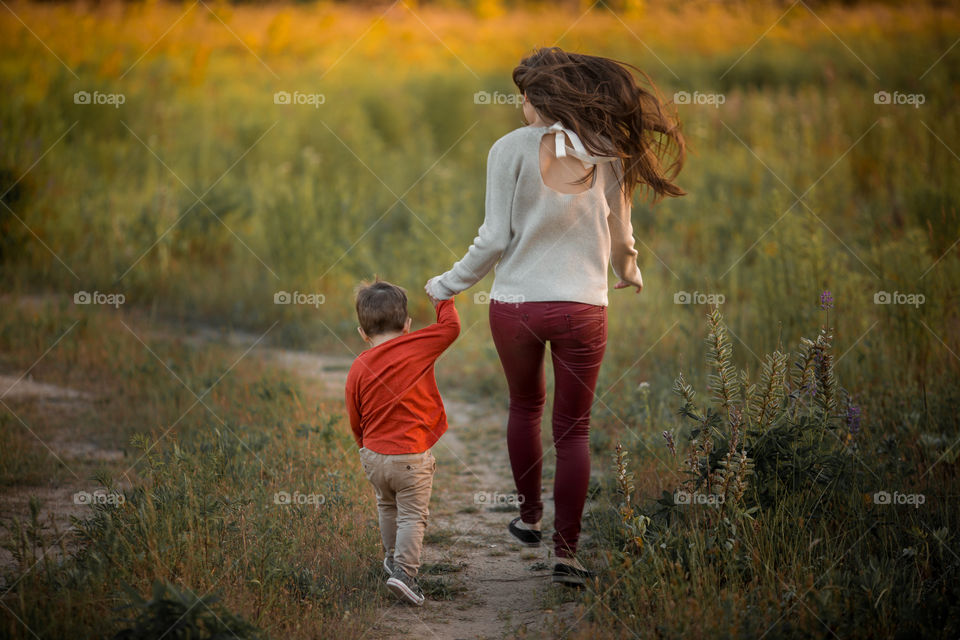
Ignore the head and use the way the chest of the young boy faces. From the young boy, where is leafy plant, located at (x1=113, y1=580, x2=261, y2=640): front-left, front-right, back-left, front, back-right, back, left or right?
back-left

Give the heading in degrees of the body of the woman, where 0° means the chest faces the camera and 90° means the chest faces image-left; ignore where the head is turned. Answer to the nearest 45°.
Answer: approximately 180°

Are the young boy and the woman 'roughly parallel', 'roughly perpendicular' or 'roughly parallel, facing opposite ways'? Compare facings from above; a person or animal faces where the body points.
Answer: roughly parallel

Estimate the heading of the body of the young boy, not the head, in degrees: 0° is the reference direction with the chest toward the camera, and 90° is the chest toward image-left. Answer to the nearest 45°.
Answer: approximately 180°

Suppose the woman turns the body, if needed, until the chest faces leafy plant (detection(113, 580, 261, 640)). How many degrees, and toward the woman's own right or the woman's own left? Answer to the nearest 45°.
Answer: approximately 135° to the woman's own left

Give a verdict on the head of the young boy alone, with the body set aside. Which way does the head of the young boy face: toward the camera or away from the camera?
away from the camera

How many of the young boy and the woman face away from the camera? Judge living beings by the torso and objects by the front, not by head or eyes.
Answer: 2
